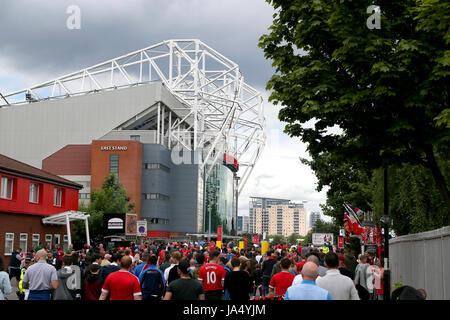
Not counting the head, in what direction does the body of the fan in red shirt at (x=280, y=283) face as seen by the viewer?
away from the camera

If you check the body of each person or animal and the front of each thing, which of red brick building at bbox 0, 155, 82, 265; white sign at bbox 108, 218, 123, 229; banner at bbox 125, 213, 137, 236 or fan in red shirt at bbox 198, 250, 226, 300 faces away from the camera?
the fan in red shirt

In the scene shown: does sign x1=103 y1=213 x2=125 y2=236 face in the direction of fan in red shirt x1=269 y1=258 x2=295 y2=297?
yes

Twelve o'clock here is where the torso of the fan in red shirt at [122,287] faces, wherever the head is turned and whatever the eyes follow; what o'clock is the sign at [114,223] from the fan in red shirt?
The sign is roughly at 12 o'clock from the fan in red shirt.

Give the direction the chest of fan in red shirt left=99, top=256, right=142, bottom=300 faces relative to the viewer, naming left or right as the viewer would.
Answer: facing away from the viewer

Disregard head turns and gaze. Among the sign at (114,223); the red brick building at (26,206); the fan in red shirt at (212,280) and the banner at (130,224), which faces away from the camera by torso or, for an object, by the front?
the fan in red shirt

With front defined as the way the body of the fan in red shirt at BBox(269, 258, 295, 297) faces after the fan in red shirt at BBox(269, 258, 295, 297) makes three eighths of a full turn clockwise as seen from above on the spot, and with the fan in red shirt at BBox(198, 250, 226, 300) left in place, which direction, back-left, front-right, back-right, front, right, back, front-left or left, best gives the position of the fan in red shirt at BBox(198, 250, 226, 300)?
back-right

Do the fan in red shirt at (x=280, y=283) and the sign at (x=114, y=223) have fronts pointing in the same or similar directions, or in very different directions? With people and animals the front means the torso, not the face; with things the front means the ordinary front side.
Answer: very different directions

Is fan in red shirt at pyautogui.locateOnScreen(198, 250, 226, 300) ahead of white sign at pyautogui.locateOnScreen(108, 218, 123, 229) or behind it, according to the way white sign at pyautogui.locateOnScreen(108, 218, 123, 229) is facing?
ahead

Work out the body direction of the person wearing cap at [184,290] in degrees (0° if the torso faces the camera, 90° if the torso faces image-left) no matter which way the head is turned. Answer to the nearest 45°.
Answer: approximately 180°

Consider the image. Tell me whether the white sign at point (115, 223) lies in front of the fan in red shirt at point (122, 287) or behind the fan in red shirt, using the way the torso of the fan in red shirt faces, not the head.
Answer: in front

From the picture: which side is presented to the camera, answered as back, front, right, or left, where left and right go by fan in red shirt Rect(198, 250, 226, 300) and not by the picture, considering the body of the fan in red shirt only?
back

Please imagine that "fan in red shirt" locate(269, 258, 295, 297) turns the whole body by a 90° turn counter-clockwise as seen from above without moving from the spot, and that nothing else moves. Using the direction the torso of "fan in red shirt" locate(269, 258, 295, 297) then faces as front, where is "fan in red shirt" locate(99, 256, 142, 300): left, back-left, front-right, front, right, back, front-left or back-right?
front-left
